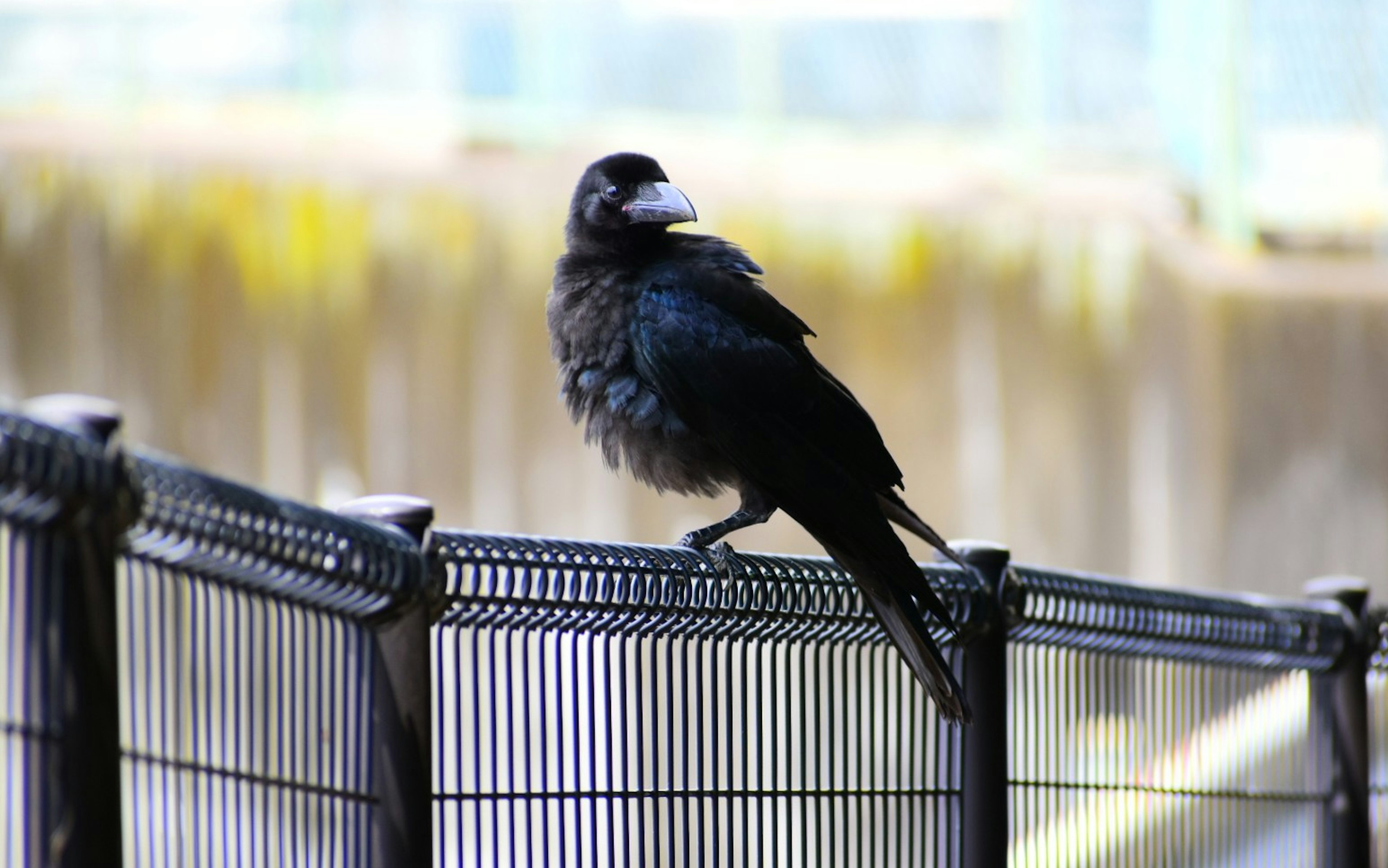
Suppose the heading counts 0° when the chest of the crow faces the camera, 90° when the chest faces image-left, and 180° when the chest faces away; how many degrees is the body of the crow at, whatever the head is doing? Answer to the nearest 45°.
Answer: approximately 90°
